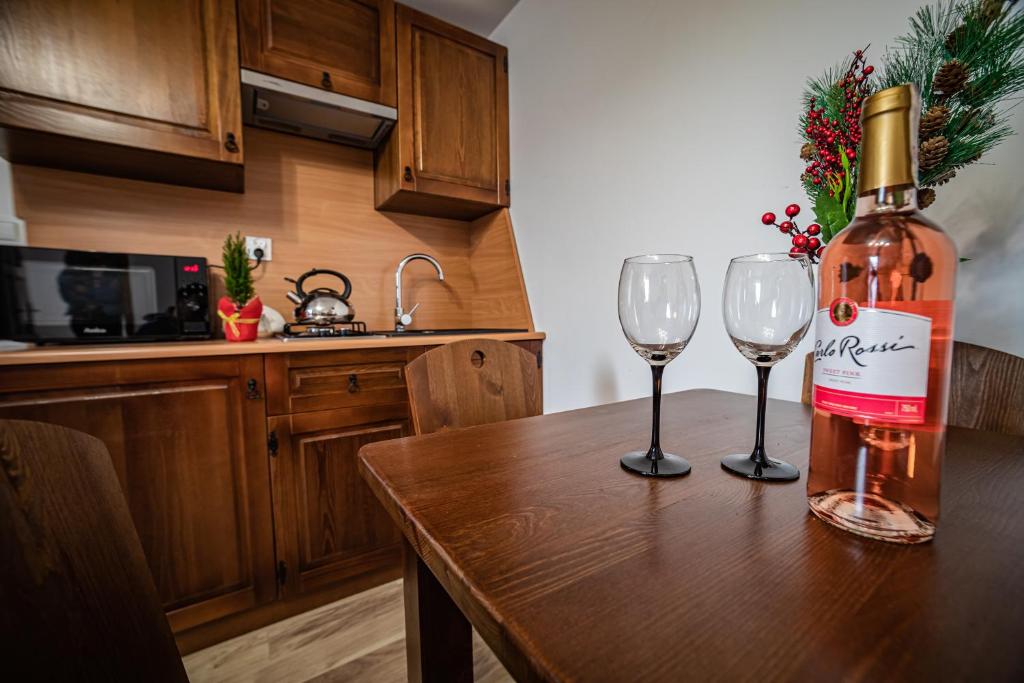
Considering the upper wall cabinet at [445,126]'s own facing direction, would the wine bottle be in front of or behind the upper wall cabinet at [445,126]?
in front

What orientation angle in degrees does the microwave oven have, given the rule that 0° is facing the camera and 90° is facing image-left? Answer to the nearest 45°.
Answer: approximately 0°

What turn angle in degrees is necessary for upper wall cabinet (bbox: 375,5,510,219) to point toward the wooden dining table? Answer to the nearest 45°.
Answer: approximately 45° to its right

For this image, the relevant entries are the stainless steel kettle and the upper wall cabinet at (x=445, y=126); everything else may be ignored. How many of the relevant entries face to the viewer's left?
1

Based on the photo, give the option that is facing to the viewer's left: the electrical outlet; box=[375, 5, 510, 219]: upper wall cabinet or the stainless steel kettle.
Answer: the stainless steel kettle

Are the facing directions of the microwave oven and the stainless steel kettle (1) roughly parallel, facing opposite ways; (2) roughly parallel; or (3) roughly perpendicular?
roughly perpendicular

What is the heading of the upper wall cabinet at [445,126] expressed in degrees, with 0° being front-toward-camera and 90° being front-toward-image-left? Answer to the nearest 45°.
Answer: approximately 315°

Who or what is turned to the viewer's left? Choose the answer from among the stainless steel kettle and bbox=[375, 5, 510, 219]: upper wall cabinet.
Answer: the stainless steel kettle

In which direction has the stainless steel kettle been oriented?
to the viewer's left

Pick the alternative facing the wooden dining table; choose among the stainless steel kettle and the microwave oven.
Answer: the microwave oven
